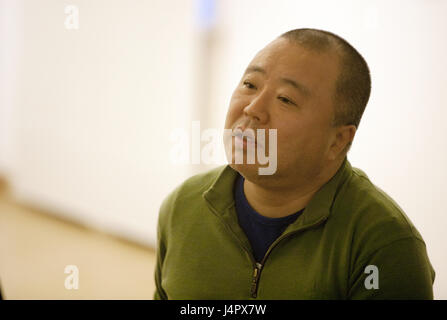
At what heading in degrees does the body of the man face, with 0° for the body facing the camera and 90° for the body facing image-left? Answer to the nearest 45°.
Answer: approximately 45°
